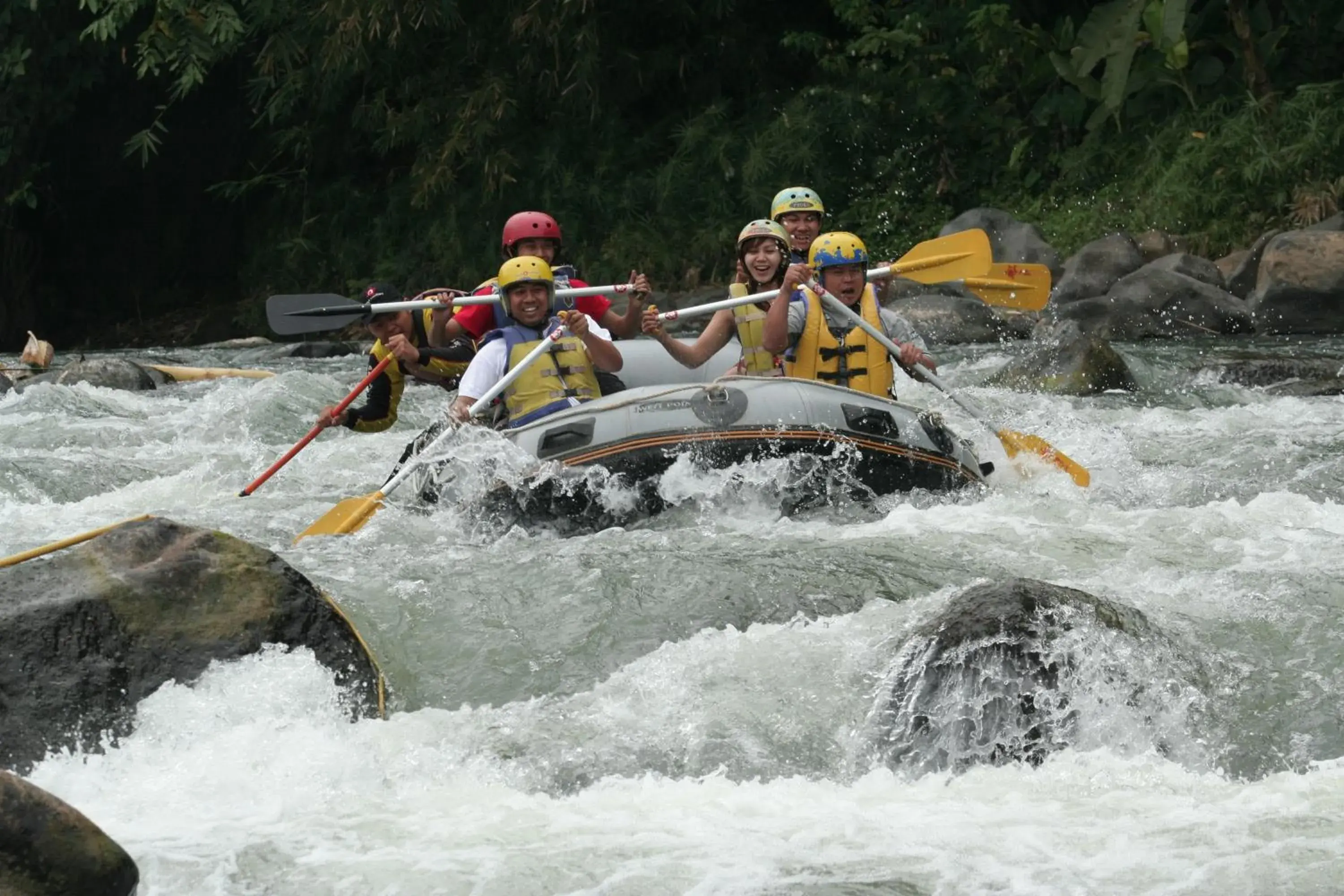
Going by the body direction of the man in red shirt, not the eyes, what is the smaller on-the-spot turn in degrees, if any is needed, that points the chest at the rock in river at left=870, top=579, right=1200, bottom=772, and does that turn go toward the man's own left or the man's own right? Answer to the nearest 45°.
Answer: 0° — they already face it

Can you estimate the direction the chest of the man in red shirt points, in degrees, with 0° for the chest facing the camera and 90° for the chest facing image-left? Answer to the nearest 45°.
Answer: approximately 0°

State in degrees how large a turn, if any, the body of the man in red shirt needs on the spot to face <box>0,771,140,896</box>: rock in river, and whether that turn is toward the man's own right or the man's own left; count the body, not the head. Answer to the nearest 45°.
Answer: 0° — they already face it

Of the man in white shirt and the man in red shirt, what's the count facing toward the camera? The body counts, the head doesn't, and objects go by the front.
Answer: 2

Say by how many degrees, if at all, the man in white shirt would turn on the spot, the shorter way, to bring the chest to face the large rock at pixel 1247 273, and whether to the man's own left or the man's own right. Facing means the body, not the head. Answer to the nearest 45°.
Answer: approximately 135° to the man's own left

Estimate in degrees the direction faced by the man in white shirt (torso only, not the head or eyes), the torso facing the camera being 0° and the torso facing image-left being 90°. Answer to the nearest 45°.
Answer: approximately 0°

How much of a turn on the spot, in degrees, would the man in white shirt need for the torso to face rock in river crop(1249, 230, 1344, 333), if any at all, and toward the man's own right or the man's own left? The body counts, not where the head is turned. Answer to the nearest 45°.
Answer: approximately 135° to the man's own left

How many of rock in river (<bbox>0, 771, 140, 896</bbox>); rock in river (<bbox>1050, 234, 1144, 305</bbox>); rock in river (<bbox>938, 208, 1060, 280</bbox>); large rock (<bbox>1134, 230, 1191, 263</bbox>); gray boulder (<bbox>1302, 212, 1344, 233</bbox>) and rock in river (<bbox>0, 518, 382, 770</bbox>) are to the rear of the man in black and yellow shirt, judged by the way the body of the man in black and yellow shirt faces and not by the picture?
4

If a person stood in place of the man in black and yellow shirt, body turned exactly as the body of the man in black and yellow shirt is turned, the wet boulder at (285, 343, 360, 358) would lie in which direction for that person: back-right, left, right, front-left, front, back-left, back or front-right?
back-right

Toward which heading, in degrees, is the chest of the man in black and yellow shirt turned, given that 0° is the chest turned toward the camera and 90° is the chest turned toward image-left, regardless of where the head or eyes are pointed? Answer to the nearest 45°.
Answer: approximately 45°

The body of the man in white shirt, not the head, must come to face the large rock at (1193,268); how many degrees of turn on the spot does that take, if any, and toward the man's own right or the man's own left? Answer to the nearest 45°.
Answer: approximately 135° to the man's own left

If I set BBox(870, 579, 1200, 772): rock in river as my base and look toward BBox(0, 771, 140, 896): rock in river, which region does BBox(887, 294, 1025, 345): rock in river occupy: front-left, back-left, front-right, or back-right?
back-right
